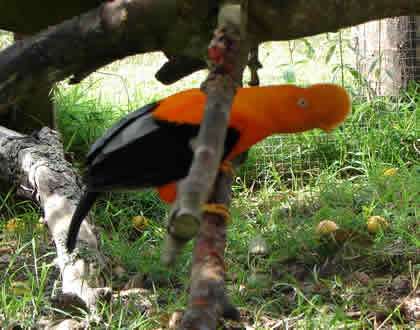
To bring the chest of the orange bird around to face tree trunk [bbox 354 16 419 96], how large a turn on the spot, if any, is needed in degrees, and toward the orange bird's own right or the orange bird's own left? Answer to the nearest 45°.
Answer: approximately 45° to the orange bird's own left

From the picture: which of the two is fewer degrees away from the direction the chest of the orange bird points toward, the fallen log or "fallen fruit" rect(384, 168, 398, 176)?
the fallen fruit

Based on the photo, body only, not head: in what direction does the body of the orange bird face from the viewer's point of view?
to the viewer's right
